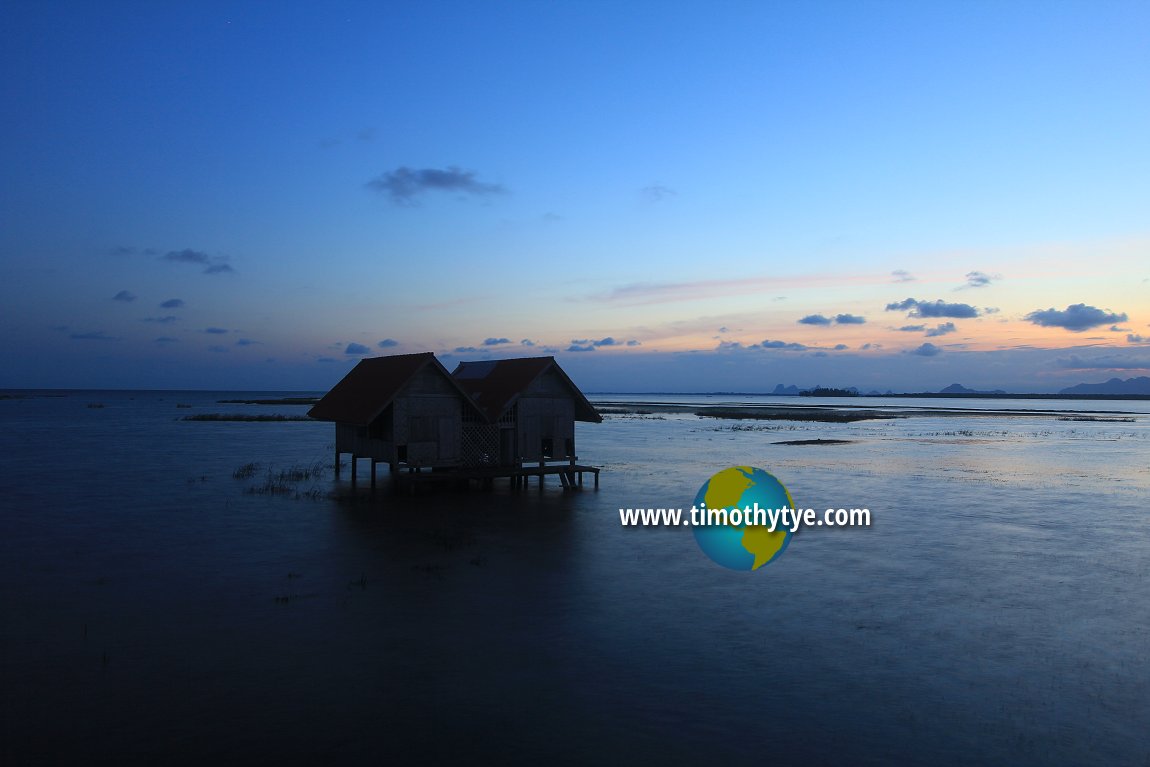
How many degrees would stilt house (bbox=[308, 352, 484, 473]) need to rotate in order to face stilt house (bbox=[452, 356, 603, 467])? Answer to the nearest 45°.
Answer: approximately 45° to its left

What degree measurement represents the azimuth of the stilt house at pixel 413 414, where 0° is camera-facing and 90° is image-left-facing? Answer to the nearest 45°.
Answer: approximately 315°
